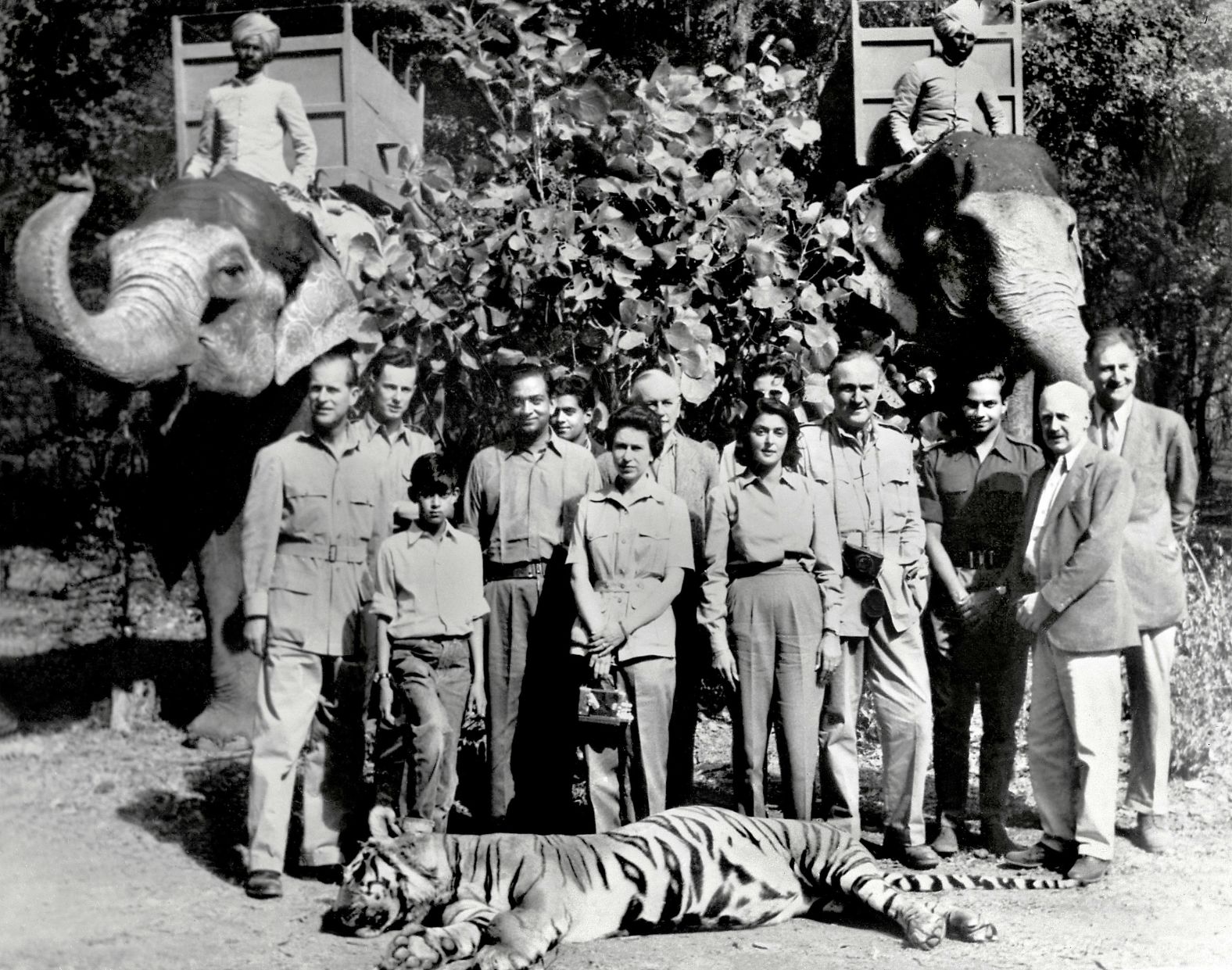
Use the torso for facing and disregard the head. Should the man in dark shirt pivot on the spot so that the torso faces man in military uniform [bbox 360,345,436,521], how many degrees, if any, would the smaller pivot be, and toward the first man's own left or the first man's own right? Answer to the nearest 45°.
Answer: approximately 90° to the first man's own right

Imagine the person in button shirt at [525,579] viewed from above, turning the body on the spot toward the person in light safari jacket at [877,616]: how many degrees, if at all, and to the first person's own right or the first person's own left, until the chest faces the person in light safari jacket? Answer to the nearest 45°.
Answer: approximately 90° to the first person's own left

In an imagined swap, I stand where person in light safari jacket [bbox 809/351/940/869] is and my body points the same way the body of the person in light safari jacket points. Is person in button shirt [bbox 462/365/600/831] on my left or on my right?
on my right

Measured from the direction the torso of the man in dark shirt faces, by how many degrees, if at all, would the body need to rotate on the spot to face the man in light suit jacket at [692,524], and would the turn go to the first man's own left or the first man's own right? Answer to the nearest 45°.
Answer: approximately 90° to the first man's own right

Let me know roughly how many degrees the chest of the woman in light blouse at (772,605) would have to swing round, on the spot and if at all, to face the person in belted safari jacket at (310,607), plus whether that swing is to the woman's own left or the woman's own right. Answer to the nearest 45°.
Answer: approximately 90° to the woman's own right

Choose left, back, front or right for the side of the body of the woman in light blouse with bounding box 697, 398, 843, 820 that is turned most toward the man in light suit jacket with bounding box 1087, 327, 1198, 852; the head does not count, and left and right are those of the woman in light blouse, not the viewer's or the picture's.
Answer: left

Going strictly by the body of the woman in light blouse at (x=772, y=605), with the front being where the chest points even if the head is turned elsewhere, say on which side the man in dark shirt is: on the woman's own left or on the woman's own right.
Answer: on the woman's own left

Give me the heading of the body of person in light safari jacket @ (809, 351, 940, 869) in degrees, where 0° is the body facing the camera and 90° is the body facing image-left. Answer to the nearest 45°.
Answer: approximately 0°

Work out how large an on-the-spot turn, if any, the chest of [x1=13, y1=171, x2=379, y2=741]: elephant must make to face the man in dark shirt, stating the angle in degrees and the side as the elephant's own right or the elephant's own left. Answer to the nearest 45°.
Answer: approximately 90° to the elephant's own left

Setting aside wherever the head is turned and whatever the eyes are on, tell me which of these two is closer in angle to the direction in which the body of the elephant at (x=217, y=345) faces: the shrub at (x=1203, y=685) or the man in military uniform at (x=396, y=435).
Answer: the man in military uniform

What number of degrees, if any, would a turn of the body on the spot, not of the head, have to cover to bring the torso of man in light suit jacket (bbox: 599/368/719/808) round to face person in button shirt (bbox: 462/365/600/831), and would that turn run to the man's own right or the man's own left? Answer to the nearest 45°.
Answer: approximately 90° to the man's own right
